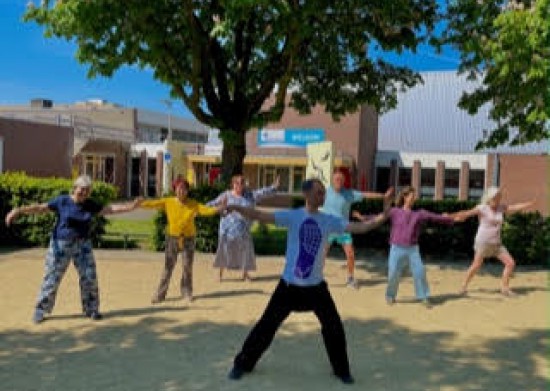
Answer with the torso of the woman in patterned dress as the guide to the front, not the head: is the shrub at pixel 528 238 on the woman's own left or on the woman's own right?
on the woman's own left

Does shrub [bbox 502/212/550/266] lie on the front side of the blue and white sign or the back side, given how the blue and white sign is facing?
on the front side

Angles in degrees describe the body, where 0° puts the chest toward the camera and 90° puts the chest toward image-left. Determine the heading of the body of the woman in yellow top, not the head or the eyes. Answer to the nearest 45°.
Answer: approximately 0°

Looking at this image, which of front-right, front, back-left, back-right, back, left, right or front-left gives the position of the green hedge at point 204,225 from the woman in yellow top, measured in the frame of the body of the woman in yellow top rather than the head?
back

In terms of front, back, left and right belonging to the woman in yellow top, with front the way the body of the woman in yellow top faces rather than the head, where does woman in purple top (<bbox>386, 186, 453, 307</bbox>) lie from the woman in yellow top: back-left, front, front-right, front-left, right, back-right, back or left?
left

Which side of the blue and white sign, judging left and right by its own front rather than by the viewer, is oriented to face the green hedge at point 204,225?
front

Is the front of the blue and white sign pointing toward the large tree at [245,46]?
yes

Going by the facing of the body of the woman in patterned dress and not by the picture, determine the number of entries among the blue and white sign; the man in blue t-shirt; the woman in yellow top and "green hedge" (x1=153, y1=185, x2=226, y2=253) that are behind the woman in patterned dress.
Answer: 2
